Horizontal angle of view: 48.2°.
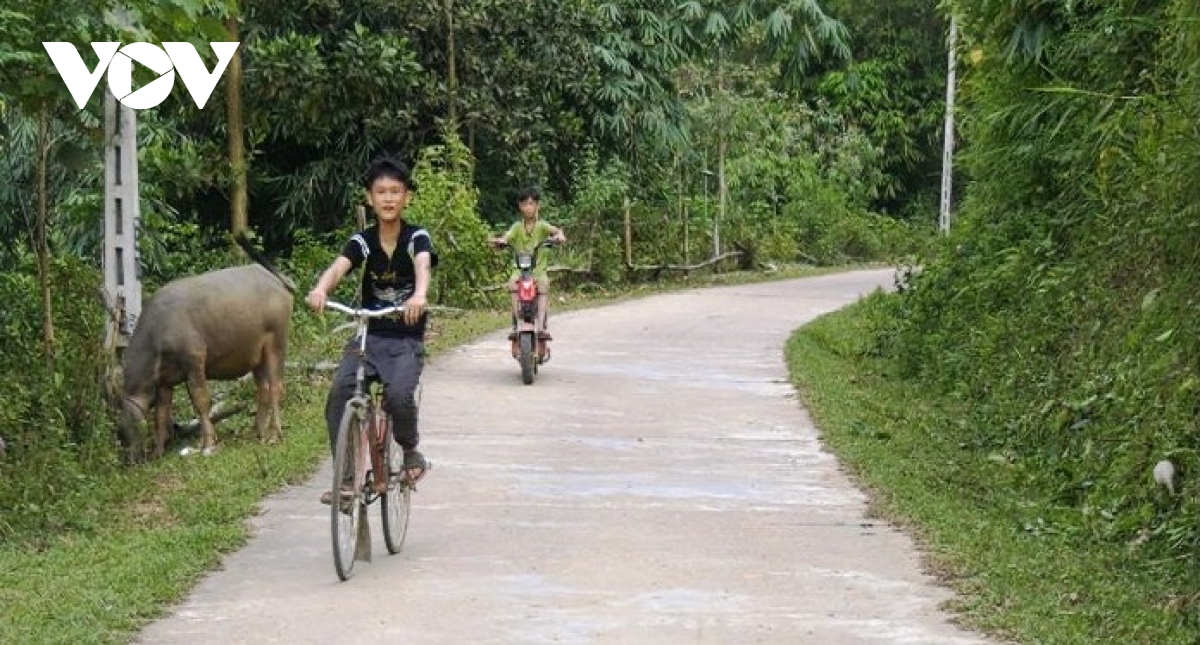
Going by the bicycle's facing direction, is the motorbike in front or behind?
behind

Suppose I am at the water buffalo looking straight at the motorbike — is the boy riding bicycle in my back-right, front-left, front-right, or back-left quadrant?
back-right

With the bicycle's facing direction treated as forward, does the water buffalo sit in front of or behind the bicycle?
behind

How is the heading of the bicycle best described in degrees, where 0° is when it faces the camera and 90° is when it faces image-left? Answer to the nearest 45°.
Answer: approximately 0°

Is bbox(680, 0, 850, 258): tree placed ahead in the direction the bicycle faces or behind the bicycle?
behind

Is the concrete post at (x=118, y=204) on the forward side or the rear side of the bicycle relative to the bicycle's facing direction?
on the rear side

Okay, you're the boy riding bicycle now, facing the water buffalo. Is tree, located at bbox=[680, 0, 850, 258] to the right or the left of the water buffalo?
right
